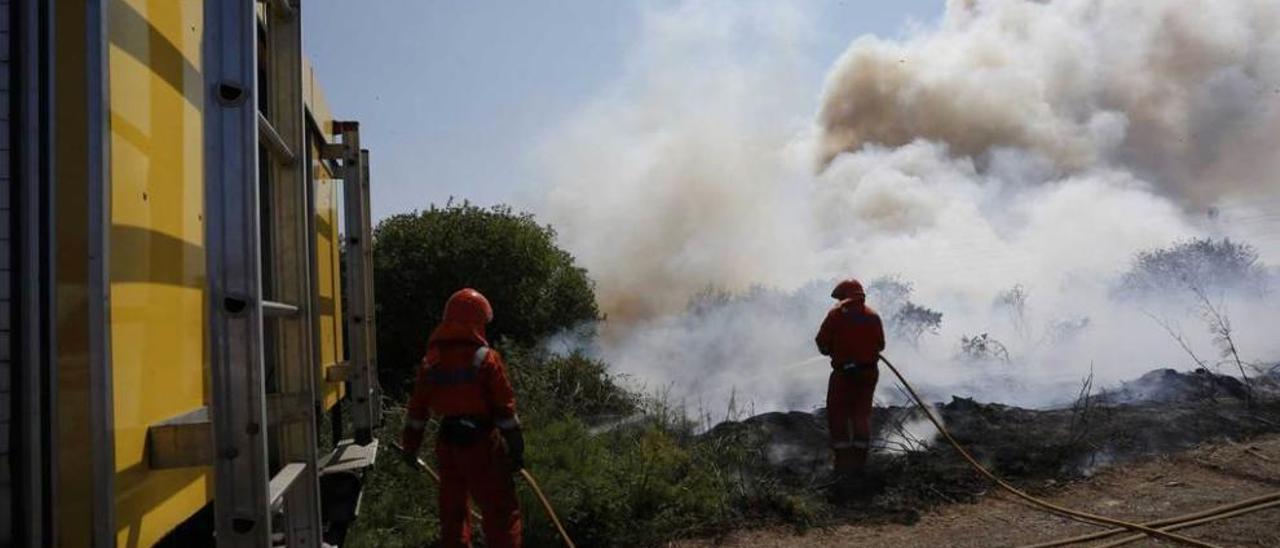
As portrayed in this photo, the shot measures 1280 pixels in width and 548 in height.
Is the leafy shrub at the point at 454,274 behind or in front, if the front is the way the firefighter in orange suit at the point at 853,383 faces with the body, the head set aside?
in front

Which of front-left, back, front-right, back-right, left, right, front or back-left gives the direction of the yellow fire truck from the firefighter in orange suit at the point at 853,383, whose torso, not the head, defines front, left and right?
back-left

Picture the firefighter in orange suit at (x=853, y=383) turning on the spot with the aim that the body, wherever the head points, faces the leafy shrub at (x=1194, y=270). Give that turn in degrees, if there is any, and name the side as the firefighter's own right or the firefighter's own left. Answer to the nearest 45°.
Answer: approximately 90° to the firefighter's own right

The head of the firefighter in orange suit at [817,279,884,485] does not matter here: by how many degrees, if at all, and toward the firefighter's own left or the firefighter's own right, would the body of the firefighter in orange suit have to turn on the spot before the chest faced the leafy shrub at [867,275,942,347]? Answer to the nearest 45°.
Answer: approximately 45° to the firefighter's own right

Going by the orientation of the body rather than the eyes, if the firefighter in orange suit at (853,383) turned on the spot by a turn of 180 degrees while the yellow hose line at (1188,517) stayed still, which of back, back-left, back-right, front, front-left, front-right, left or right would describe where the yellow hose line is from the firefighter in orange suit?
front

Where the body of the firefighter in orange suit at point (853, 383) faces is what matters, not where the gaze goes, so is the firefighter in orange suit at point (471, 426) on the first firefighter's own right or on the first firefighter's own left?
on the first firefighter's own left

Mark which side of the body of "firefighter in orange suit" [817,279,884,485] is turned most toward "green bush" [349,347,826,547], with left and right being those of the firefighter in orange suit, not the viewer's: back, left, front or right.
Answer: left

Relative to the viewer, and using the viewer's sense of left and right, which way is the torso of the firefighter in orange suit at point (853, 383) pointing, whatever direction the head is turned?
facing away from the viewer and to the left of the viewer
